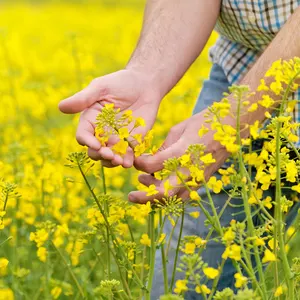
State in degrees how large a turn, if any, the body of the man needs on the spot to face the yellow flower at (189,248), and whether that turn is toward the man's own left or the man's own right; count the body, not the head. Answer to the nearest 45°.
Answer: approximately 45° to the man's own left

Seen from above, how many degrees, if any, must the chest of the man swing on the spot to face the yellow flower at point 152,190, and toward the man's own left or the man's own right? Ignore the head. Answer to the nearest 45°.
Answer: approximately 45° to the man's own left

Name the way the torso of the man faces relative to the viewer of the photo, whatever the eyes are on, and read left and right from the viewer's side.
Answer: facing the viewer and to the left of the viewer
